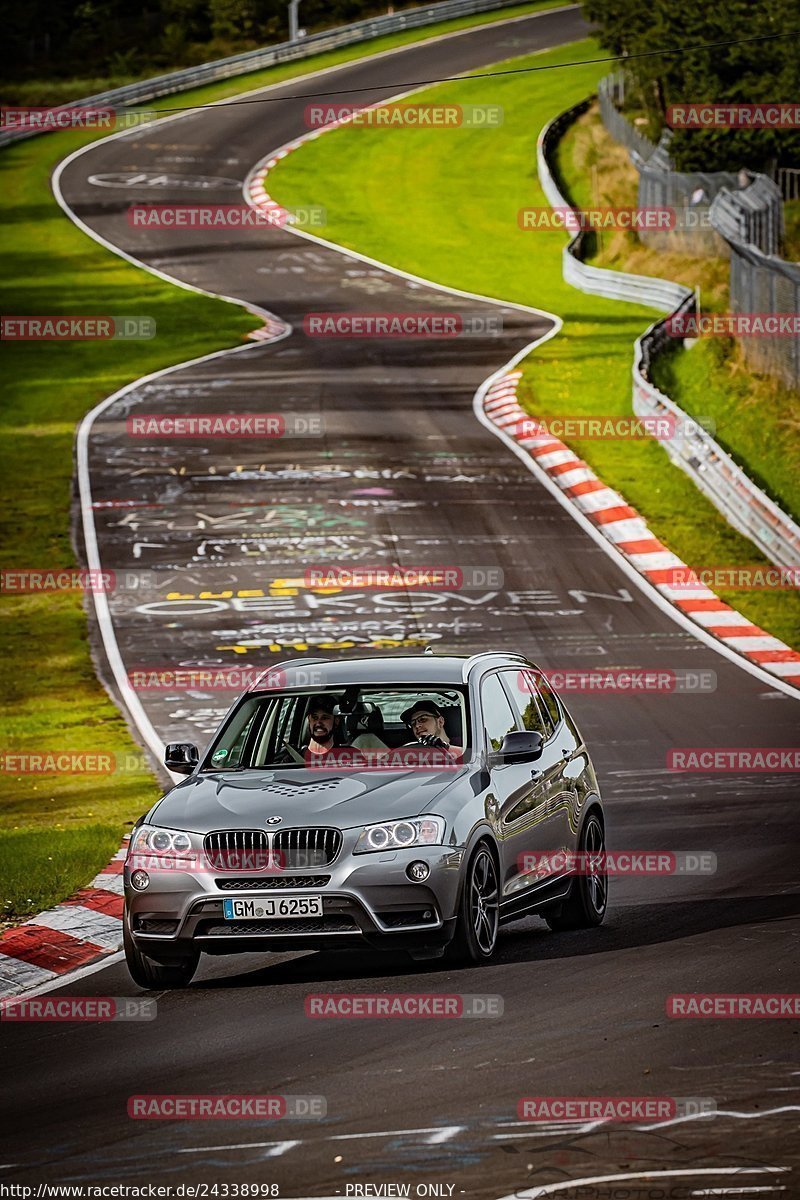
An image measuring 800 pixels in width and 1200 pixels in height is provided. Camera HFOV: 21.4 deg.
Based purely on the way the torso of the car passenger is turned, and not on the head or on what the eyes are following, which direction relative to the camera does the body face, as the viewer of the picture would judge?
toward the camera

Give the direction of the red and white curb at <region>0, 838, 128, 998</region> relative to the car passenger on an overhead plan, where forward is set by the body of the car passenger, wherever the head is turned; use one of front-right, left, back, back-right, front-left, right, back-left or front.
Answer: right

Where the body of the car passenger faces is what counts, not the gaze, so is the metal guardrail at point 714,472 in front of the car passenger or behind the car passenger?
behind

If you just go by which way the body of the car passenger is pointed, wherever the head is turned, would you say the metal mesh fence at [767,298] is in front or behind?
behind

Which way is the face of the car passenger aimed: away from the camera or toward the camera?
toward the camera
